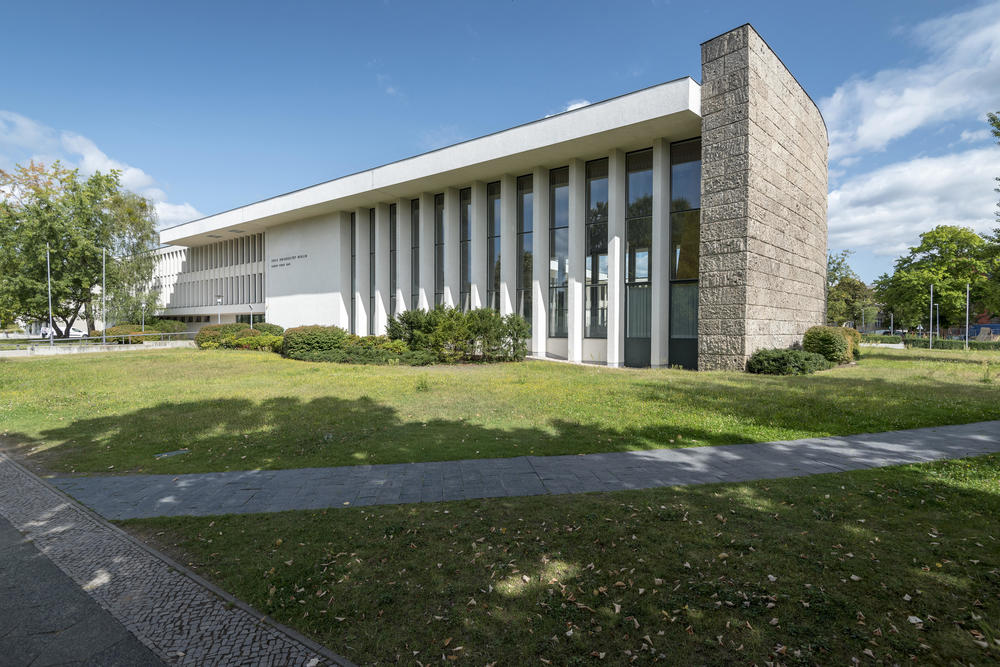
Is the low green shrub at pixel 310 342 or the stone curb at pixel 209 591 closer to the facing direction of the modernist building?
the stone curb

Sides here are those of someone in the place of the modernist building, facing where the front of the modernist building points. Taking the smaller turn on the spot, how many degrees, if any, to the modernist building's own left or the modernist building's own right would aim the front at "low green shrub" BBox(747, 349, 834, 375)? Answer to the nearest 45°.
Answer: approximately 90° to the modernist building's own left

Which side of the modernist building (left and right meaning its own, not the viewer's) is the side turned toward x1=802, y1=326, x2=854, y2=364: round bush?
left

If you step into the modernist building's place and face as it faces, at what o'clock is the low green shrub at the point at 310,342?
The low green shrub is roughly at 2 o'clock from the modernist building.

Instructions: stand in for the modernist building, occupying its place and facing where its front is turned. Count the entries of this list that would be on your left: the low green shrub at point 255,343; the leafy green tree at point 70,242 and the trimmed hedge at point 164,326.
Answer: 0

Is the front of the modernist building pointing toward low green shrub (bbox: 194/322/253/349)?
no

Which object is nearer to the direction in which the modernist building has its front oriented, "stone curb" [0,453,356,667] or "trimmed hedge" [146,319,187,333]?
the stone curb

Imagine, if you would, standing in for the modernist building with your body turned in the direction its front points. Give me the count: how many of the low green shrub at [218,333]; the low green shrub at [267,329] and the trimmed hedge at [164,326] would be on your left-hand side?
0

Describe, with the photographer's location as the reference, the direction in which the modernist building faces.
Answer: facing the viewer and to the left of the viewer

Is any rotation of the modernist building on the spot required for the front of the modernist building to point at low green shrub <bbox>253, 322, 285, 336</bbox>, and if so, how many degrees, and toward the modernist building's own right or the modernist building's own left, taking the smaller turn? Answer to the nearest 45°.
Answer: approximately 90° to the modernist building's own right

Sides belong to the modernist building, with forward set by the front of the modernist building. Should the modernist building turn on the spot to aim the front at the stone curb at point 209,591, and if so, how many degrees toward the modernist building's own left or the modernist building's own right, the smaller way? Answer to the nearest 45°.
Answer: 0° — it already faces it

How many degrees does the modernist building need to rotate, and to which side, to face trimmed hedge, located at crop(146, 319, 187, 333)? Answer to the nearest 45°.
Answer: approximately 90° to its right
